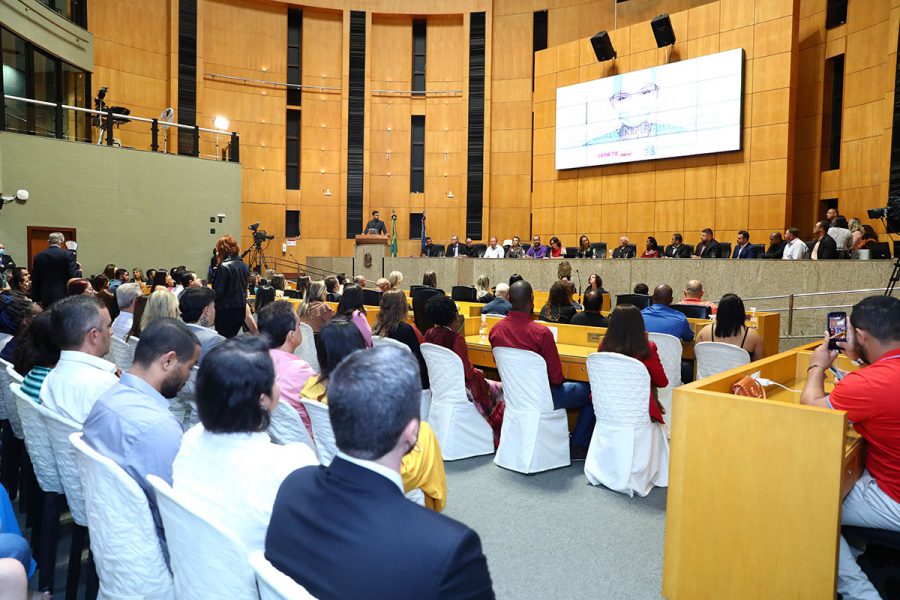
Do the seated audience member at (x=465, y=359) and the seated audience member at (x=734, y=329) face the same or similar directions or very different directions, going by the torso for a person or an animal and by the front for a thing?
same or similar directions

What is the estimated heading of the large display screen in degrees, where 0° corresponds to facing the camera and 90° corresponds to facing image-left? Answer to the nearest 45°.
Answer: approximately 45°

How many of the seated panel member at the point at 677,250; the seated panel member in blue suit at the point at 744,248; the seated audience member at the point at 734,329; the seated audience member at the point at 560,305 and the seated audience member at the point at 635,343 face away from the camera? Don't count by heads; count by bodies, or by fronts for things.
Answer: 3

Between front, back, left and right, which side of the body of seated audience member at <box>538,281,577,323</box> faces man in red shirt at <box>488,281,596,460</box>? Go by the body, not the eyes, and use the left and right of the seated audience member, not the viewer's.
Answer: back

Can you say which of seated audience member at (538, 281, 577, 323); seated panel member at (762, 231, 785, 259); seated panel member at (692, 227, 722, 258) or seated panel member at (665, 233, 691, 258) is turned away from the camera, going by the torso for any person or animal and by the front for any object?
seated audience member at (538, 281, 577, 323)

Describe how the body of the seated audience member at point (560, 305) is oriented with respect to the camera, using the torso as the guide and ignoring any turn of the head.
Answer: away from the camera

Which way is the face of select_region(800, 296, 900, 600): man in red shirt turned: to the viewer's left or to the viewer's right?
to the viewer's left

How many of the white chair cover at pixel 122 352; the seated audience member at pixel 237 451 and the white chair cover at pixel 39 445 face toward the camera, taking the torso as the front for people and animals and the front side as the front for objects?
0

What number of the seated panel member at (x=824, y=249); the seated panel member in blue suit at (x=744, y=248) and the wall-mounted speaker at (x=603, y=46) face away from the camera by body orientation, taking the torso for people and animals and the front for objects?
0

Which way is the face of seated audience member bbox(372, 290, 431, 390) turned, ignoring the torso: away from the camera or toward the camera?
away from the camera

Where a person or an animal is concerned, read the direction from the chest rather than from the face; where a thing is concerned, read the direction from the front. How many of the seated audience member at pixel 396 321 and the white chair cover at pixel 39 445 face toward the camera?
0

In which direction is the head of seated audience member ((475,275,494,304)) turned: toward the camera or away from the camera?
away from the camera

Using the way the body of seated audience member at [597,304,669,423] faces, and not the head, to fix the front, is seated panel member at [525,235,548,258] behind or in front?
in front

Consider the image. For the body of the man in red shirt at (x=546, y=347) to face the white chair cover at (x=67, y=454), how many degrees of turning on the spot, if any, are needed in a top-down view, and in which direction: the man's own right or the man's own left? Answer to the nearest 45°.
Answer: approximately 180°

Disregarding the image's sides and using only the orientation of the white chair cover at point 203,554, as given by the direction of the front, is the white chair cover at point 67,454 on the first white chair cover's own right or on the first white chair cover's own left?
on the first white chair cover's own left

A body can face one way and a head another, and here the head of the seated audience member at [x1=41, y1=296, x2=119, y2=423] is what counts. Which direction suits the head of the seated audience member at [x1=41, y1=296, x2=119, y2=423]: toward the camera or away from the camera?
away from the camera

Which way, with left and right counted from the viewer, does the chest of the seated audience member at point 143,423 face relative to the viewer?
facing away from the viewer and to the right of the viewer

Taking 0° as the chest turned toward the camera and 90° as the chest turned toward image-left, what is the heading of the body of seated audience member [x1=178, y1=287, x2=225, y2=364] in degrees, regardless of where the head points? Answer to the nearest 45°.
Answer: approximately 225°

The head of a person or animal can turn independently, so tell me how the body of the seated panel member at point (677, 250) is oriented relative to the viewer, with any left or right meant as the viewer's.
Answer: facing the viewer and to the left of the viewer
